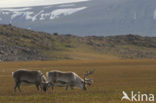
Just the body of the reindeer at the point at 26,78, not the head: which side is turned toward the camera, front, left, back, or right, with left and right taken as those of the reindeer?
right

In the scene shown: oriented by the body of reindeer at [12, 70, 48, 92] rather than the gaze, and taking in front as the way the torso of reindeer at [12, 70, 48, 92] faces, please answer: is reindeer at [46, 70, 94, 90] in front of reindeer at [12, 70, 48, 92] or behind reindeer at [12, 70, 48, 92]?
in front

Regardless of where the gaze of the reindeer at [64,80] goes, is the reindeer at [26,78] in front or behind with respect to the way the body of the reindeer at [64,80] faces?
behind

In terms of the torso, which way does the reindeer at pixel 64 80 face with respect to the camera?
to the viewer's right

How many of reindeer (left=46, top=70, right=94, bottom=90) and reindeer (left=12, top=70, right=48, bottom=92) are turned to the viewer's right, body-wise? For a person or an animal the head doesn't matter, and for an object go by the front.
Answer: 2
